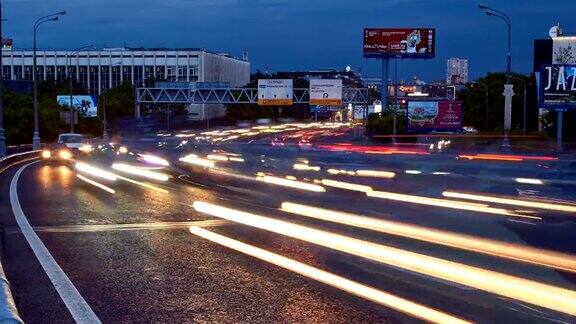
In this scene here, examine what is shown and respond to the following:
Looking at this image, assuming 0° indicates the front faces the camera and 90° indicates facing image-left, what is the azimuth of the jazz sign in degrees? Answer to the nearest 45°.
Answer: approximately 0°

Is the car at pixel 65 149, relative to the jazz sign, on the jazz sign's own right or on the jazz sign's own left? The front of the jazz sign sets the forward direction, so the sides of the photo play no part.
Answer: on the jazz sign's own right
